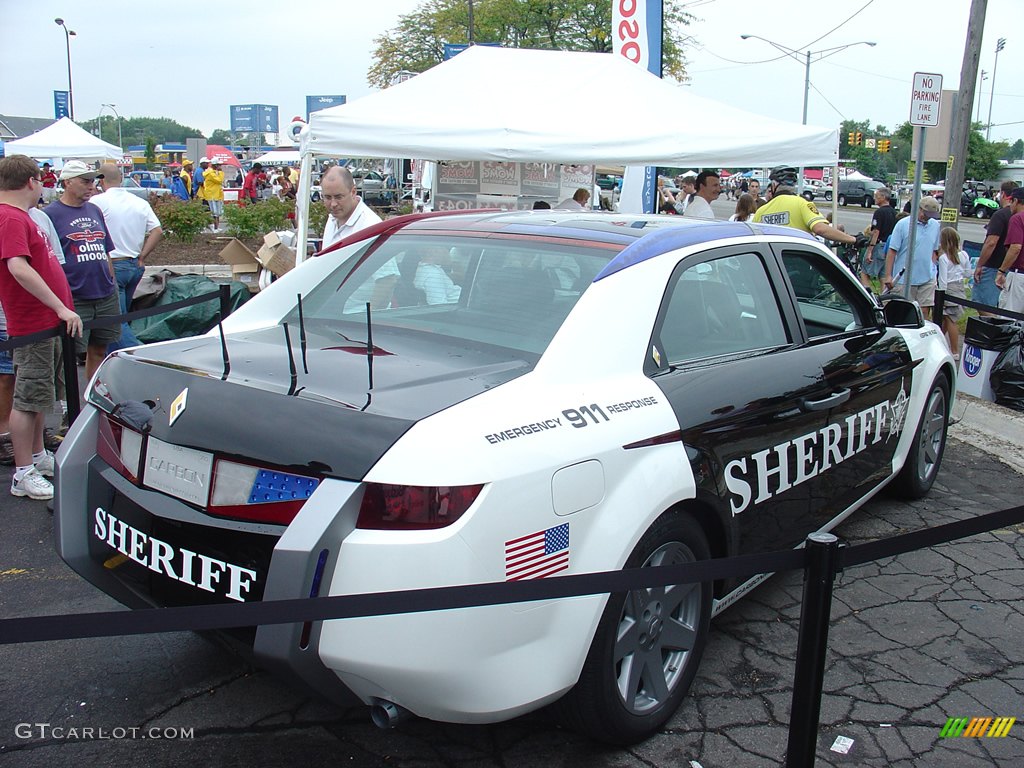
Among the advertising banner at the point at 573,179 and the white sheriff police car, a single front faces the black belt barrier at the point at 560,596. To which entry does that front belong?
the advertising banner

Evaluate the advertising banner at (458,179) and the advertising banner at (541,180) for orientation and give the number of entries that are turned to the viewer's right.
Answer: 0

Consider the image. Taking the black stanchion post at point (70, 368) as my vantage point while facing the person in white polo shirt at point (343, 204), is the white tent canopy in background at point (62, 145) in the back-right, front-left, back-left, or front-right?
front-left

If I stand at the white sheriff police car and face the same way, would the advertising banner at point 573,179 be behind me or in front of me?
in front

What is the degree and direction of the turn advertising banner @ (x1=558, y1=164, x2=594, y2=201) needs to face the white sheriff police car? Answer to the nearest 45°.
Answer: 0° — it already faces it

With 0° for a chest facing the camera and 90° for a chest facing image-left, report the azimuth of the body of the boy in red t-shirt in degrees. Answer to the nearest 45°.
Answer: approximately 270°

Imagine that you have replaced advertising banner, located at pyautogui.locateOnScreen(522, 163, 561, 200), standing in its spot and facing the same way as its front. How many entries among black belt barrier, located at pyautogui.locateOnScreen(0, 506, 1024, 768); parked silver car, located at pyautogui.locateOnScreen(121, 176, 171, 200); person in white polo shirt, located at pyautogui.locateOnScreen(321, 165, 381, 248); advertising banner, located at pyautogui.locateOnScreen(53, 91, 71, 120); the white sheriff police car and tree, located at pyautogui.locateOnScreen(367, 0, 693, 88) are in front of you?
3

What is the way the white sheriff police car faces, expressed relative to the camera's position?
facing away from the viewer and to the right of the viewer

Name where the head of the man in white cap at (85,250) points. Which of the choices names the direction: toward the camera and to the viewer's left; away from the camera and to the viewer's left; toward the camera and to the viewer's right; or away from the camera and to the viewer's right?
toward the camera and to the viewer's right

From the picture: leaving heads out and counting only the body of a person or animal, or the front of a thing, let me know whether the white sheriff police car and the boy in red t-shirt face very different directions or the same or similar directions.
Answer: same or similar directions

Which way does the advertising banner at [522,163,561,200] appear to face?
toward the camera

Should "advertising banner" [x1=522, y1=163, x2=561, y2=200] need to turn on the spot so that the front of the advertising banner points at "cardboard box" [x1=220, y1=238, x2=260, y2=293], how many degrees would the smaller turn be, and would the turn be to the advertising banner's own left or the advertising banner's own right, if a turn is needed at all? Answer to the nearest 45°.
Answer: approximately 45° to the advertising banner's own right

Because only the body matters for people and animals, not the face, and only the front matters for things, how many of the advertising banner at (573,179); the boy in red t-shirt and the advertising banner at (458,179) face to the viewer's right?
1
